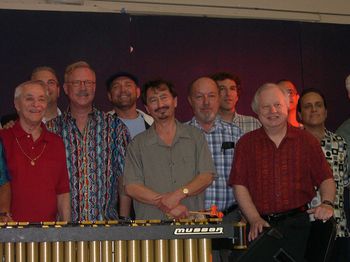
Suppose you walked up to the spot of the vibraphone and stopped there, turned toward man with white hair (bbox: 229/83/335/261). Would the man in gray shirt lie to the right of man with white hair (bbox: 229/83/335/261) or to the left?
left

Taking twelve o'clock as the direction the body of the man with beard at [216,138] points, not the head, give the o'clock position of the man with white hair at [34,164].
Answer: The man with white hair is roughly at 2 o'clock from the man with beard.

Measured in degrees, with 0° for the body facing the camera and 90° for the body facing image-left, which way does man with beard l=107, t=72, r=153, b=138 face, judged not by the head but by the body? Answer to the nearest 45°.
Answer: approximately 0°

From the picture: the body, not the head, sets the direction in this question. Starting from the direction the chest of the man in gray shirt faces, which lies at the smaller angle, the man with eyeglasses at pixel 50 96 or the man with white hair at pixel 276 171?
the man with white hair
